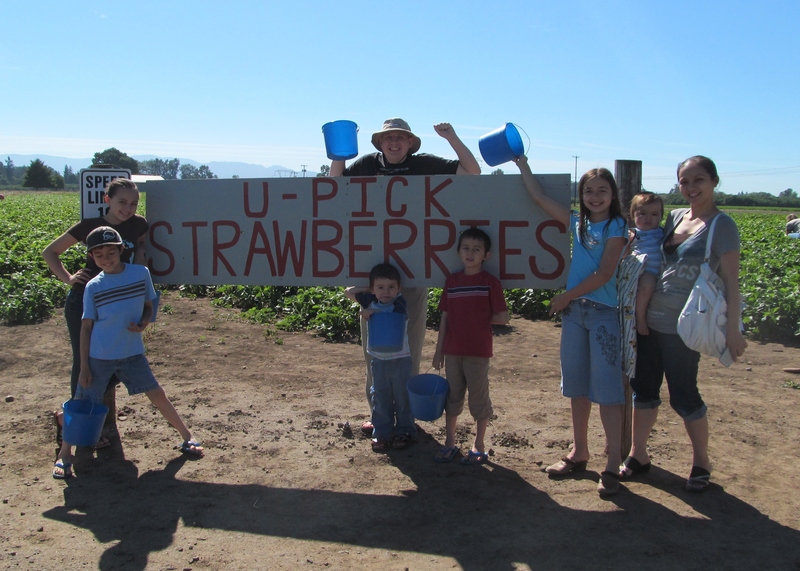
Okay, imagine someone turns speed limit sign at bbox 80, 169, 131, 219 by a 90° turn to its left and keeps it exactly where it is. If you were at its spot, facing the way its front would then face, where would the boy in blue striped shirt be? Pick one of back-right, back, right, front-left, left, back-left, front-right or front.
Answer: right

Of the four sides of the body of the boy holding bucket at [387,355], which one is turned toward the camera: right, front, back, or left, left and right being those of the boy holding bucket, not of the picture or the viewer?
front

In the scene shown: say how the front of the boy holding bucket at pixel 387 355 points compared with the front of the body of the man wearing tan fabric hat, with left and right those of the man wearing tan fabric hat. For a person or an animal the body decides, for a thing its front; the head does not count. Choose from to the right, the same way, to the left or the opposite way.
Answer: the same way

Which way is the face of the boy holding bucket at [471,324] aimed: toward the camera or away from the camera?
toward the camera

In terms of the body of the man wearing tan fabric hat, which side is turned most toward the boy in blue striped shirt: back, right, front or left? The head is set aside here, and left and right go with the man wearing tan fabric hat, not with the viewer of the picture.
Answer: right

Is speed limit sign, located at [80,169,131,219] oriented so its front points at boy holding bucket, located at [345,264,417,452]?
no

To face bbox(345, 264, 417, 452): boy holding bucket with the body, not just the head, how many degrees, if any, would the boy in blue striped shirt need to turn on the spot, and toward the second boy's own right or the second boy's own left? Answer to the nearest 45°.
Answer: approximately 90° to the second boy's own left

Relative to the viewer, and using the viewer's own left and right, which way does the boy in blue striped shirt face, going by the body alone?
facing the viewer

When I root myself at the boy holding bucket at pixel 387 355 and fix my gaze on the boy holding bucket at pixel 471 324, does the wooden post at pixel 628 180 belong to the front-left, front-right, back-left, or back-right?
front-left

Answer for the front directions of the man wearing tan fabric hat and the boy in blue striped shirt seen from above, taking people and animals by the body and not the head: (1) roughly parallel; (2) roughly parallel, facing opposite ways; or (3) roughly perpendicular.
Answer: roughly parallel

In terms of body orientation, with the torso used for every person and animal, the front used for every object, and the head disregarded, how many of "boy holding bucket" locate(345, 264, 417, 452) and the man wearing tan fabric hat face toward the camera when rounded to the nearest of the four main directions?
2

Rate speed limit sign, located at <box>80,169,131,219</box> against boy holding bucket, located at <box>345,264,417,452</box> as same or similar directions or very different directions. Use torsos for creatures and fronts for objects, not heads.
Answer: same or similar directions

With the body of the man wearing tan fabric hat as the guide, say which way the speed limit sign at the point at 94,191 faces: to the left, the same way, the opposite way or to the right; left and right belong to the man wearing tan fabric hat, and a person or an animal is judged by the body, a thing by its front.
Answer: the same way

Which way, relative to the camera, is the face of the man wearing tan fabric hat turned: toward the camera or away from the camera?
toward the camera

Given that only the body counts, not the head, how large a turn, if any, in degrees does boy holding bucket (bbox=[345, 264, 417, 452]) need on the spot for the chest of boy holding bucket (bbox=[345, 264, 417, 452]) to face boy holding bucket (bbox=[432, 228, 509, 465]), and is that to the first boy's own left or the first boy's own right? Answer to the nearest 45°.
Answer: approximately 45° to the first boy's own left
